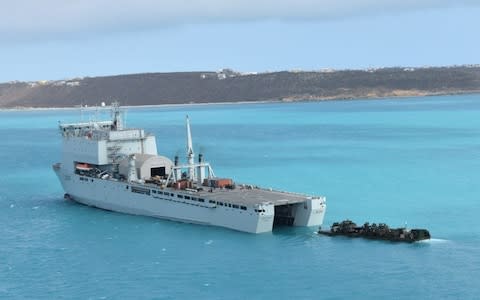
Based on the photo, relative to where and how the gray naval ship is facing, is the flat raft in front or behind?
behind

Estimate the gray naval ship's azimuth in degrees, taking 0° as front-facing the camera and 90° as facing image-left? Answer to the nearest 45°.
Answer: approximately 135°
